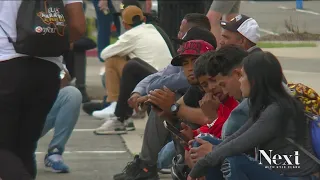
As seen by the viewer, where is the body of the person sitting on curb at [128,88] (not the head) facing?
to the viewer's left

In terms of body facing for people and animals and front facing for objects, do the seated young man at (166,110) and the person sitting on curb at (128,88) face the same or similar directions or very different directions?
same or similar directions

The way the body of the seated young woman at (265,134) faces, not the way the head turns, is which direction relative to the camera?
to the viewer's left

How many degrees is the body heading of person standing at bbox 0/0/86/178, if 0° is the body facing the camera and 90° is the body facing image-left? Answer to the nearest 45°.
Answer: approximately 135°

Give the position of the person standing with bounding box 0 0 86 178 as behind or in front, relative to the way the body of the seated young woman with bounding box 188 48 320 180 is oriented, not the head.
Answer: in front

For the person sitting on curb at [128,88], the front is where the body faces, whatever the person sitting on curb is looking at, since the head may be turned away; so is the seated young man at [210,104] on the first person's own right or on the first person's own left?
on the first person's own left

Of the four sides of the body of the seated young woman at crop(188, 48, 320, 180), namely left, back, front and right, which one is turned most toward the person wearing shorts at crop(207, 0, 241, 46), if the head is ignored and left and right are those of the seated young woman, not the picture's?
right

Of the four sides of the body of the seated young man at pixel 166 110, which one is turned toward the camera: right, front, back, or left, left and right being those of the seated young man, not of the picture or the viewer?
left

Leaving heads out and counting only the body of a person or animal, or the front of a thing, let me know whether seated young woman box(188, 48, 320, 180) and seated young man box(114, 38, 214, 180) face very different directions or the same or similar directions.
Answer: same or similar directions

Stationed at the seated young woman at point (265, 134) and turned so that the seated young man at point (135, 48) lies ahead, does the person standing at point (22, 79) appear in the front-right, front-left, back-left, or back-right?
front-left

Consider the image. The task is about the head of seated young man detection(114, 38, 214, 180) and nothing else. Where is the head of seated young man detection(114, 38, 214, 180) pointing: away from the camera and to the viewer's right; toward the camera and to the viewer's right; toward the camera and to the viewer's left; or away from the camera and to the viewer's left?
toward the camera and to the viewer's left

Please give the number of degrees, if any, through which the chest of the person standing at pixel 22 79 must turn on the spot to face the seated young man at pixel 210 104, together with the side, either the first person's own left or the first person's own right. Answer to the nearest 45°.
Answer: approximately 135° to the first person's own right
